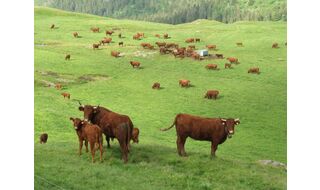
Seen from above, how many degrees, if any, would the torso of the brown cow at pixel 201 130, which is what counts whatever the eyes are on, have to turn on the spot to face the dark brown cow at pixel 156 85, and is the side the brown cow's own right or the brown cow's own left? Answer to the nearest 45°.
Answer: approximately 90° to the brown cow's own left

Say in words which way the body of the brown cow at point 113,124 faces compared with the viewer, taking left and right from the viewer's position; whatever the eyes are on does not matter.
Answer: facing away from the viewer and to the left of the viewer

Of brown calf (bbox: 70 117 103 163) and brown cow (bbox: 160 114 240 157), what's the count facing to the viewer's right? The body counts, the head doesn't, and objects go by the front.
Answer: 1

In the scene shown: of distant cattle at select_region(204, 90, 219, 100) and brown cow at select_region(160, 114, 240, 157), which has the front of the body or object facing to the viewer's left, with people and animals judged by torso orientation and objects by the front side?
the distant cattle

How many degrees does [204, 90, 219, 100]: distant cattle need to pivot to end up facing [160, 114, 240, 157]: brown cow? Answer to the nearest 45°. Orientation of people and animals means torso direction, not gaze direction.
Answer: approximately 90° to its left

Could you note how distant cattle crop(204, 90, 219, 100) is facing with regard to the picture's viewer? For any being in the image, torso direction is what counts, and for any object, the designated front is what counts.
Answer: facing to the left of the viewer

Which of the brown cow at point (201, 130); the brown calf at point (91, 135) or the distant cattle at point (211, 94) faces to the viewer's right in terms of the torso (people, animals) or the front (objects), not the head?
the brown cow

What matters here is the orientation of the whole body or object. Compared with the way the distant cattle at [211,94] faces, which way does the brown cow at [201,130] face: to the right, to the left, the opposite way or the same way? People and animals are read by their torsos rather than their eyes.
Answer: the opposite way

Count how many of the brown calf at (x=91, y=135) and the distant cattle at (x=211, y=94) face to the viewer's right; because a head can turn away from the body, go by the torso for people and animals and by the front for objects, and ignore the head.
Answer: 0

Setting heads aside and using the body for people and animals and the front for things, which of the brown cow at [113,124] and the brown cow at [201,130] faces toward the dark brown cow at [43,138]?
the brown cow at [113,124]

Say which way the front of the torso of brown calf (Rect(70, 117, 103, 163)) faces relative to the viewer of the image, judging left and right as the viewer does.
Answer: facing away from the viewer and to the left of the viewer

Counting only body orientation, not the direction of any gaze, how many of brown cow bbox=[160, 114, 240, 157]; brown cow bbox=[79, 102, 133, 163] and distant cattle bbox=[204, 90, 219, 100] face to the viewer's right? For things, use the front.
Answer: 1

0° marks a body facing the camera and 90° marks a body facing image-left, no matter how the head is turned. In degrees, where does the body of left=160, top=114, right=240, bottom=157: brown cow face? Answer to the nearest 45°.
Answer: approximately 270°
